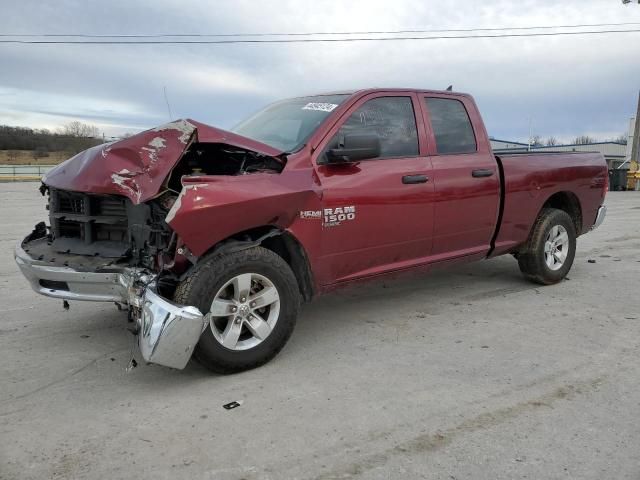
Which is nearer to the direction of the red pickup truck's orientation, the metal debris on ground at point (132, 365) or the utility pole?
the metal debris on ground

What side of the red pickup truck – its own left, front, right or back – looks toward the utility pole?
back

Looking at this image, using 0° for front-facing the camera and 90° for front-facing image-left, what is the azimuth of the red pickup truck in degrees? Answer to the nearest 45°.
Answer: approximately 45°

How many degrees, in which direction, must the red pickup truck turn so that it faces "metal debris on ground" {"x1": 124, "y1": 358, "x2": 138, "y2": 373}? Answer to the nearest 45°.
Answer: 0° — it already faces it
